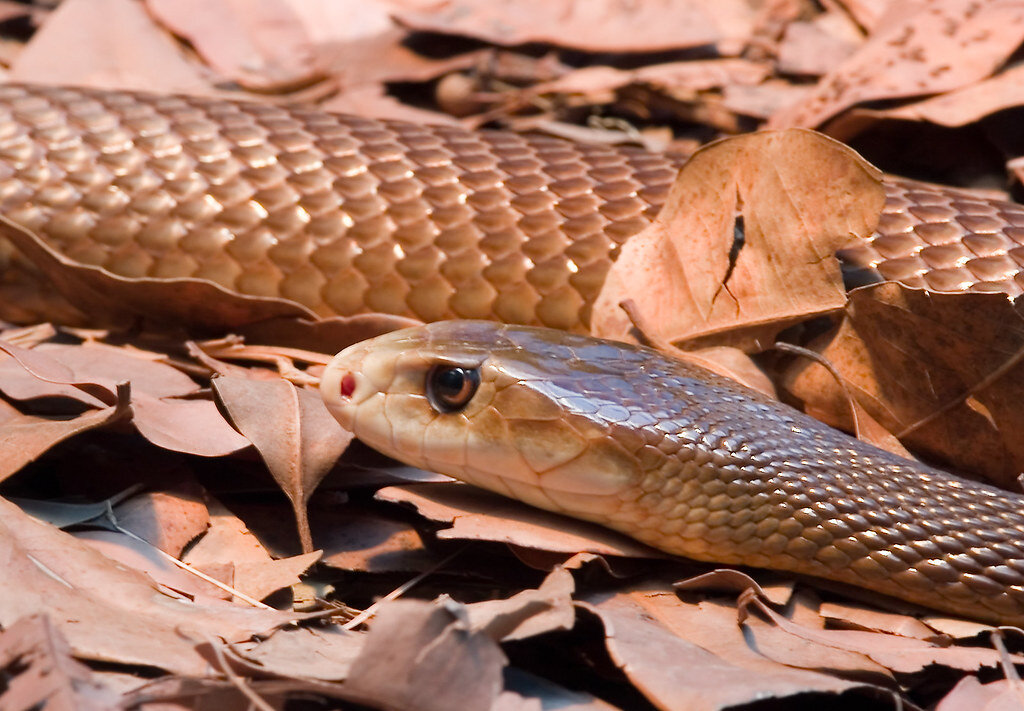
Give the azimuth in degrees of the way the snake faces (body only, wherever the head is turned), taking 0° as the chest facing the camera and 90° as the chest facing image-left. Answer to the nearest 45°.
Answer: approximately 90°

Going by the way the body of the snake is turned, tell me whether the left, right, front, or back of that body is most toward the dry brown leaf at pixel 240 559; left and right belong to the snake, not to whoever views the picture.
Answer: left

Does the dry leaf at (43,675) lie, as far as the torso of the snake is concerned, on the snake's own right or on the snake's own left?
on the snake's own left

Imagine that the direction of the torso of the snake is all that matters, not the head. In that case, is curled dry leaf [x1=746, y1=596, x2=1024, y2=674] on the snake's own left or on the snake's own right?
on the snake's own left

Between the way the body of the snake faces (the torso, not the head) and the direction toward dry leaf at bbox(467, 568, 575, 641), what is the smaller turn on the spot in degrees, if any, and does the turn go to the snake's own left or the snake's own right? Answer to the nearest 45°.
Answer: approximately 90° to the snake's own left

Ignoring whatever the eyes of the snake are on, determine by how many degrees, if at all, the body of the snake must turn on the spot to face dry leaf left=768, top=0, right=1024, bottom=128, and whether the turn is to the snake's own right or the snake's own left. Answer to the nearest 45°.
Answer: approximately 135° to the snake's own right

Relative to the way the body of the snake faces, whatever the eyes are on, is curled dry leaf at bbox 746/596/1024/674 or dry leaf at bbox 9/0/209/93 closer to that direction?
the dry leaf

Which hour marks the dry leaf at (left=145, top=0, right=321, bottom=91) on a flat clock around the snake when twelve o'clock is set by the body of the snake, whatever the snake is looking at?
The dry leaf is roughly at 2 o'clock from the snake.

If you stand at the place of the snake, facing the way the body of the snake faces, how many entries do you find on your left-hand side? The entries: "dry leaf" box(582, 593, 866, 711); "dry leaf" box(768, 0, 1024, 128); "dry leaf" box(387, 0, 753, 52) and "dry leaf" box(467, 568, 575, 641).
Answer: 2

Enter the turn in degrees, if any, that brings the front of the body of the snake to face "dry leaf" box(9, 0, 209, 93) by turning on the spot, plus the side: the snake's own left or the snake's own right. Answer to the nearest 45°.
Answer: approximately 45° to the snake's own right

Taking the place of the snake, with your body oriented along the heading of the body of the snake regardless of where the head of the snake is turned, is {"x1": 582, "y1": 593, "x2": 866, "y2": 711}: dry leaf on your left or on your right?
on your left

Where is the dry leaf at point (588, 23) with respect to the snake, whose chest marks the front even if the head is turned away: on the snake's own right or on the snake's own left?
on the snake's own right
